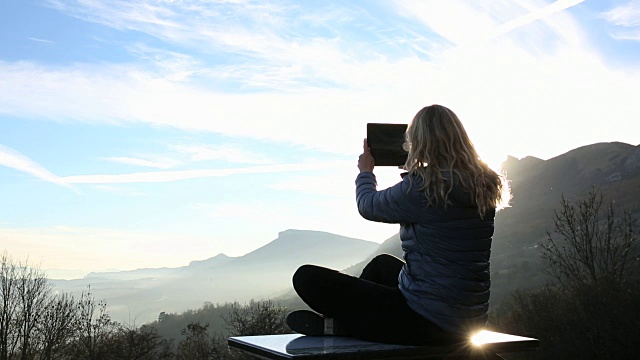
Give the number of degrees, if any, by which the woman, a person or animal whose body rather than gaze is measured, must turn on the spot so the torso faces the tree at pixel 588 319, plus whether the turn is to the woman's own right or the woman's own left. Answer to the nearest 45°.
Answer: approximately 45° to the woman's own right

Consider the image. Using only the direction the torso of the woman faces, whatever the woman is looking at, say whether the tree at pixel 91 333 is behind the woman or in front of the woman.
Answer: in front

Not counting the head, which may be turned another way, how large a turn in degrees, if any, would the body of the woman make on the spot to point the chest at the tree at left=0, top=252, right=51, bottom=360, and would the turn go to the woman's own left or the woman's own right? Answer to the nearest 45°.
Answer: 0° — they already face it

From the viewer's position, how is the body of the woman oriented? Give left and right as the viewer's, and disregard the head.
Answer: facing away from the viewer and to the left of the viewer

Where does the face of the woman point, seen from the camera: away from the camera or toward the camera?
away from the camera

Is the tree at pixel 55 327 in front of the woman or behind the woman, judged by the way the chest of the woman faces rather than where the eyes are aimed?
in front
